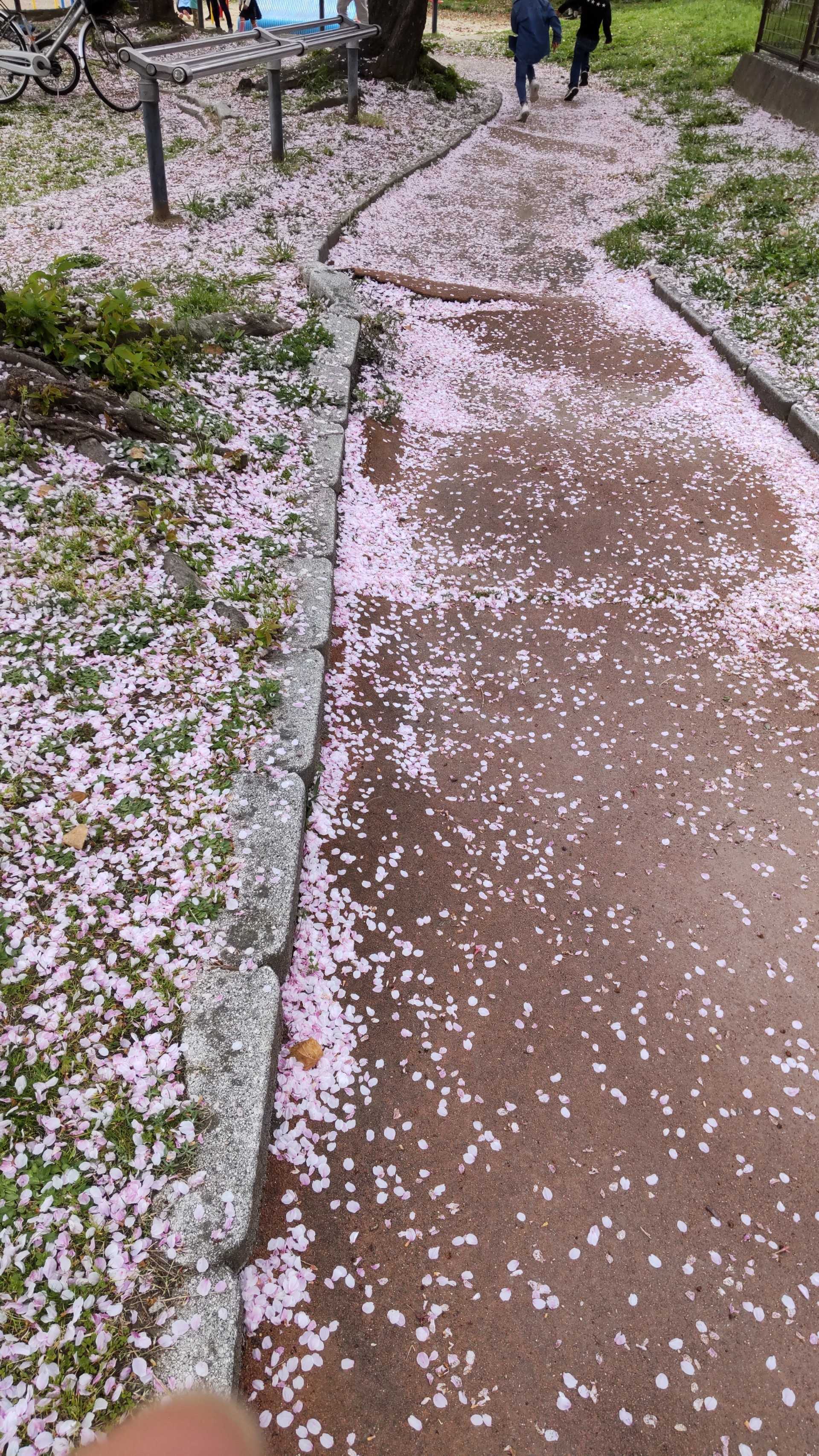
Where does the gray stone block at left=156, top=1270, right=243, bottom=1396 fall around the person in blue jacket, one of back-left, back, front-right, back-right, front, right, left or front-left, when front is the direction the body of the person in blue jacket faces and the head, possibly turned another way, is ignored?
back

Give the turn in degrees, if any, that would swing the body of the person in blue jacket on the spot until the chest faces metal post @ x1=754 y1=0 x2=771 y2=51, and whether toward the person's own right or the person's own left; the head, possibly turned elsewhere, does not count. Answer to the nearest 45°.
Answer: approximately 45° to the person's own right

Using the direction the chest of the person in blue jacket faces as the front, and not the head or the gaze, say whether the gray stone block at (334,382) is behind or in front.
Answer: behind

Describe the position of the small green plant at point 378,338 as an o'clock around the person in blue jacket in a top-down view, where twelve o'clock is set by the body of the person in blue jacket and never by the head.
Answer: The small green plant is roughly at 6 o'clock from the person in blue jacket.

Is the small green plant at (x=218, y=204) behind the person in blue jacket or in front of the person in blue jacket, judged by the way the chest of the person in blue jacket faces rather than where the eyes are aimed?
behind

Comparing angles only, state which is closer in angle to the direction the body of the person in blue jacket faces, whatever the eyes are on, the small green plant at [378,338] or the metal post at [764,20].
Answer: the metal post

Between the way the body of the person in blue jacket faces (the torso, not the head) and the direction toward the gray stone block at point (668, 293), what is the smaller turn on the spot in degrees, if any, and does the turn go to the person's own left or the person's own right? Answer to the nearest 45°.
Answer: approximately 180°

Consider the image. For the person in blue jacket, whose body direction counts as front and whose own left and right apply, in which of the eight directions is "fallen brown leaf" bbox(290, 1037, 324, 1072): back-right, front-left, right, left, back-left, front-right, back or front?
back

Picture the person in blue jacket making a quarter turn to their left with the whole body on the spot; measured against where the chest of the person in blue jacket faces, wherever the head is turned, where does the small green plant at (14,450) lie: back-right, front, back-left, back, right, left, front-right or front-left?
left

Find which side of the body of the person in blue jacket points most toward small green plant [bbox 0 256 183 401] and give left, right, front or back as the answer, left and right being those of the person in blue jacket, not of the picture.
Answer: back

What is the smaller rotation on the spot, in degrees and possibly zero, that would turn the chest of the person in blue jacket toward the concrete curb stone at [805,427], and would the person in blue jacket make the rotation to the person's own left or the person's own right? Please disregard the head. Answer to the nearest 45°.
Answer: approximately 180°

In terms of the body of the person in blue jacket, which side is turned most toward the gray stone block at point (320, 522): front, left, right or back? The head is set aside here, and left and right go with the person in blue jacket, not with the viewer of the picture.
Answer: back

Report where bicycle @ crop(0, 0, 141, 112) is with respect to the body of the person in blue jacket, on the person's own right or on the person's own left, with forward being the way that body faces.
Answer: on the person's own left

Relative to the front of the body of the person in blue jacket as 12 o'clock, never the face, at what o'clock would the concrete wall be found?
The concrete wall is roughly at 3 o'clock from the person in blue jacket.

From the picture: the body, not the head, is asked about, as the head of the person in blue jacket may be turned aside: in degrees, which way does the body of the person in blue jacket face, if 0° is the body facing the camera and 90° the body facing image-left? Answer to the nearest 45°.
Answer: approximately 180°

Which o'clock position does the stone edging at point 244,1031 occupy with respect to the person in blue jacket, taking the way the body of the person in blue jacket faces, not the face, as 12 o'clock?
The stone edging is roughly at 6 o'clock from the person in blue jacket.

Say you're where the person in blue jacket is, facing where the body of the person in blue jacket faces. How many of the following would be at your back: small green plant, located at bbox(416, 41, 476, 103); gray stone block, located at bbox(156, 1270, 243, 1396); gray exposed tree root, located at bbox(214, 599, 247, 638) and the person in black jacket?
2

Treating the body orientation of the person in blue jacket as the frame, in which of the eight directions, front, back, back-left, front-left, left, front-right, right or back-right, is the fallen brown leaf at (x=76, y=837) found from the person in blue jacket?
back

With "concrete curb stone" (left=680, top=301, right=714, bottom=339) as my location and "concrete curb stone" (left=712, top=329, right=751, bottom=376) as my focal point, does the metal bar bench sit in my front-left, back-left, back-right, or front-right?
back-right
